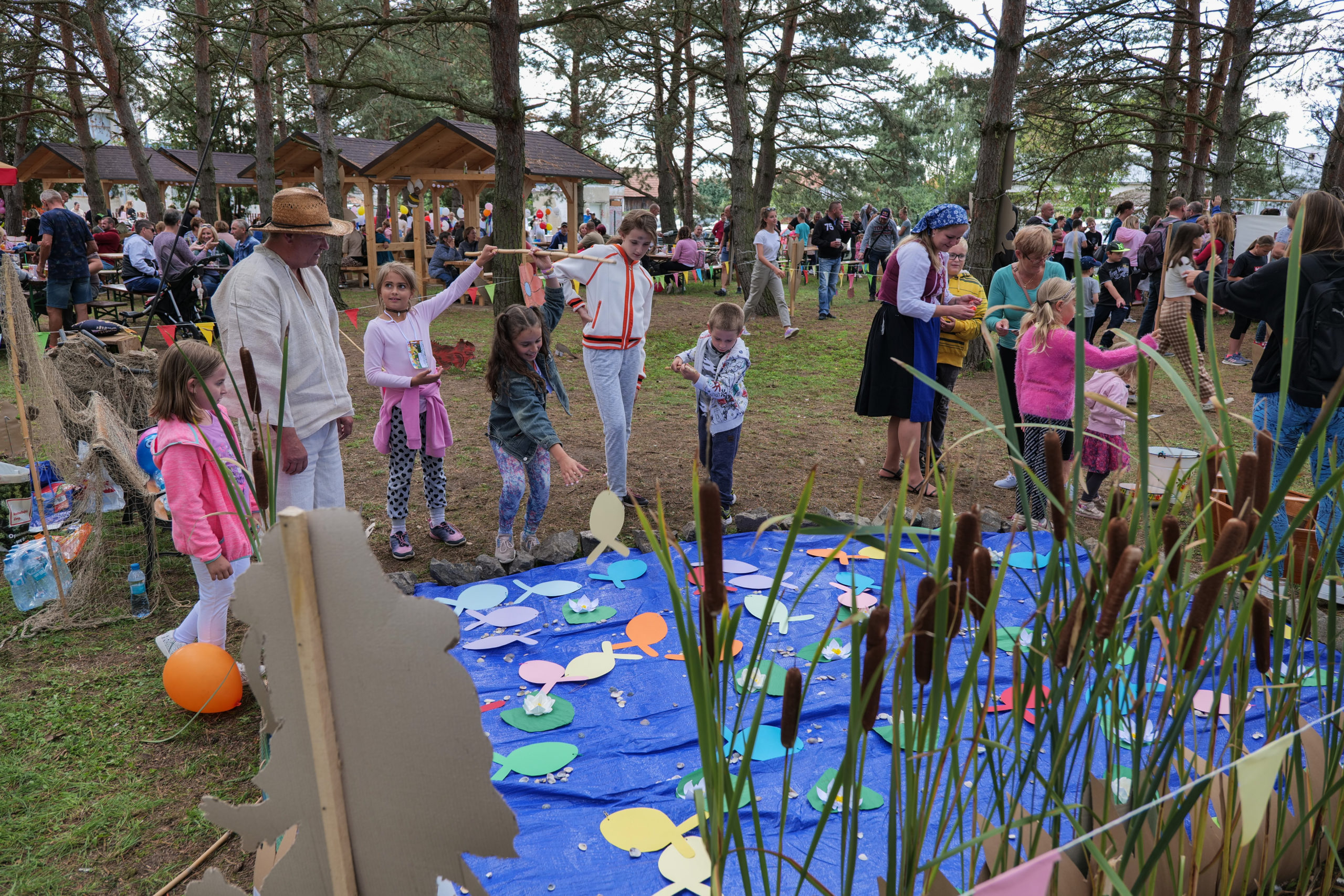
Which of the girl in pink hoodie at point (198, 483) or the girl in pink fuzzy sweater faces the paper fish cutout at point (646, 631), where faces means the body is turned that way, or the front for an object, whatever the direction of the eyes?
the girl in pink hoodie

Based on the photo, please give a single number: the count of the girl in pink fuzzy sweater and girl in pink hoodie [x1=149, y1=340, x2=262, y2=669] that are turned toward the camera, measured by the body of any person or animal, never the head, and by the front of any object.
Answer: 0

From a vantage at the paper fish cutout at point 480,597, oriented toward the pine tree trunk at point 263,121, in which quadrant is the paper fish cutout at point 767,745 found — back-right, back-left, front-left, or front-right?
back-right

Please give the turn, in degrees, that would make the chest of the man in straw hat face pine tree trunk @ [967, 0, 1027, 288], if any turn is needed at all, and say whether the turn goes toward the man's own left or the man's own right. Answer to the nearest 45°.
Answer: approximately 90° to the man's own left

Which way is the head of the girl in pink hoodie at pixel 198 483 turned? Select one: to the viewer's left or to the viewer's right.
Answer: to the viewer's right

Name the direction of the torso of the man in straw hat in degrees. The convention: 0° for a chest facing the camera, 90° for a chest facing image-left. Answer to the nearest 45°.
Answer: approximately 315°

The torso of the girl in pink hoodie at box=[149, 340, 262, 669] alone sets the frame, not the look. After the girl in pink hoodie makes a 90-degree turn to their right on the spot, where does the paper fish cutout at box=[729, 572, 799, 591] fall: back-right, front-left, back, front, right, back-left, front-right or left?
left

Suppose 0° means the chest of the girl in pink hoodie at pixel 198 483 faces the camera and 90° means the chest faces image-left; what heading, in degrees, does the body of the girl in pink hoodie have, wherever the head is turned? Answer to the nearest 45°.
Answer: approximately 270°

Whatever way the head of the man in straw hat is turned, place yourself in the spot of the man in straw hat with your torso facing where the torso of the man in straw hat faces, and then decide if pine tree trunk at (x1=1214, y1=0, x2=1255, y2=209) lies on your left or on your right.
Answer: on your left

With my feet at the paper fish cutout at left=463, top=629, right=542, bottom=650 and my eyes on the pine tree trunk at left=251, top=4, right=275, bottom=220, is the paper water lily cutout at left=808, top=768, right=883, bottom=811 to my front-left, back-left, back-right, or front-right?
back-right
